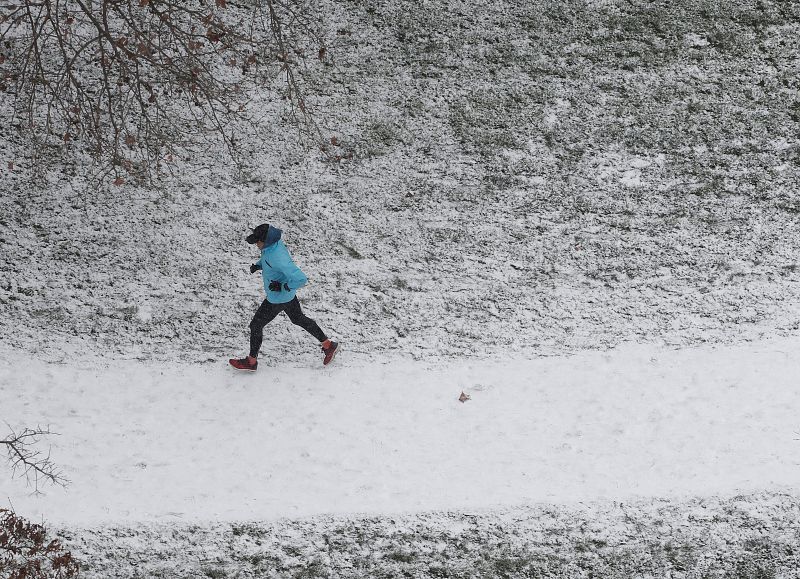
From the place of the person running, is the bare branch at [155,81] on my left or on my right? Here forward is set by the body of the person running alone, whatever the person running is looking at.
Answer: on my right

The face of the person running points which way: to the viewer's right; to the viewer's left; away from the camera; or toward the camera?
to the viewer's left

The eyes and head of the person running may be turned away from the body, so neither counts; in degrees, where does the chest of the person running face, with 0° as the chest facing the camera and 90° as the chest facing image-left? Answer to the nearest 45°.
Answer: approximately 90°
